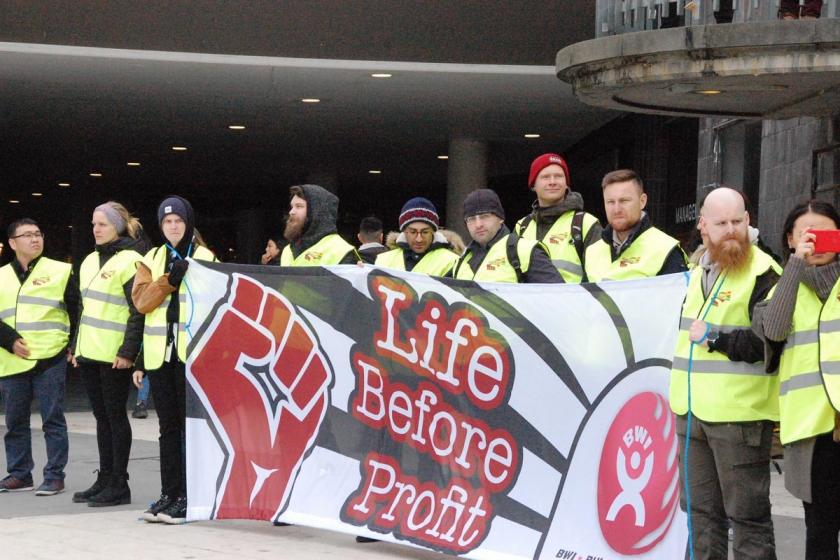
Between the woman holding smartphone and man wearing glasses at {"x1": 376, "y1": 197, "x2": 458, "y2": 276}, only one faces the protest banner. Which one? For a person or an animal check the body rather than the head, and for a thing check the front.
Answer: the man wearing glasses

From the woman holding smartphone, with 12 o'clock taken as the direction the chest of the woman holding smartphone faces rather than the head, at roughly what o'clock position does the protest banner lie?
The protest banner is roughly at 4 o'clock from the woman holding smartphone.

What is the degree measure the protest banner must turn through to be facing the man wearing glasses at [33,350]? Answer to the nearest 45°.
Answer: approximately 135° to its right

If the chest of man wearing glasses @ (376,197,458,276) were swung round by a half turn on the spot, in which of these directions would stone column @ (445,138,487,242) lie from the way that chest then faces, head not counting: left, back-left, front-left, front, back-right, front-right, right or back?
front

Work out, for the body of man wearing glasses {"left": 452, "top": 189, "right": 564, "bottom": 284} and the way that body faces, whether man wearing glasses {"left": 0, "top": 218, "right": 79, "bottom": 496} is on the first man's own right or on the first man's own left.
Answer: on the first man's own right

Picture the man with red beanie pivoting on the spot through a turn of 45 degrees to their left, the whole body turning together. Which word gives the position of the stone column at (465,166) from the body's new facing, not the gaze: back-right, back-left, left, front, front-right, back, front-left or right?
back
